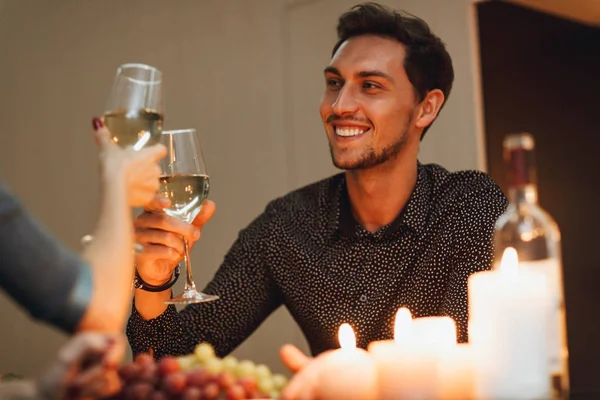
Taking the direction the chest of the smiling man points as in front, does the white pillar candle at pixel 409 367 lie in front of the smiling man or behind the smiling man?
in front

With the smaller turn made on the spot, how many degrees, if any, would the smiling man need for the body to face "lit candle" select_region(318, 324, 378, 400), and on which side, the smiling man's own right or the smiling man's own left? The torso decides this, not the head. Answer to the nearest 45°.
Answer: approximately 45° to the smiling man's own left

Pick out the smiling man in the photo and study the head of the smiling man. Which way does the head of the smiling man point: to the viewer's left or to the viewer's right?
to the viewer's left

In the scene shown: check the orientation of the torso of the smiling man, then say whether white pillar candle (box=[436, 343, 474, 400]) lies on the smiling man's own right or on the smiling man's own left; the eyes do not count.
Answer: on the smiling man's own left

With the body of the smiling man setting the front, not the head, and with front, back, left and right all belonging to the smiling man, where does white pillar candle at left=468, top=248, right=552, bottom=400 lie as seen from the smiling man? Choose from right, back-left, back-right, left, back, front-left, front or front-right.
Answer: front-left

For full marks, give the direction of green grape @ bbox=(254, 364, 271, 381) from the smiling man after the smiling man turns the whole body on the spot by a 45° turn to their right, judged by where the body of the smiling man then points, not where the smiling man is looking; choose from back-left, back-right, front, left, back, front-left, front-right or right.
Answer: left

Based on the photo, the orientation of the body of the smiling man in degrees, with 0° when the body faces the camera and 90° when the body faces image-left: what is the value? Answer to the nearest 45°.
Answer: approximately 45°

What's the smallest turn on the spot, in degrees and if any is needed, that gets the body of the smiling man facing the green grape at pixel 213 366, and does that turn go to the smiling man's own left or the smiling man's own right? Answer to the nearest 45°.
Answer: approximately 45° to the smiling man's own left

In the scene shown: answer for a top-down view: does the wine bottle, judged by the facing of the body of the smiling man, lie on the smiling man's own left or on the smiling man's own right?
on the smiling man's own left
